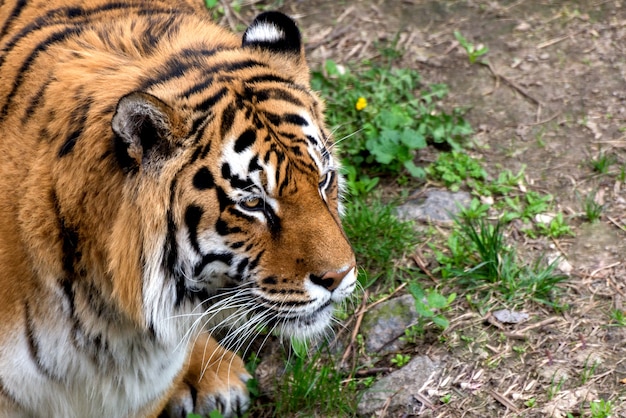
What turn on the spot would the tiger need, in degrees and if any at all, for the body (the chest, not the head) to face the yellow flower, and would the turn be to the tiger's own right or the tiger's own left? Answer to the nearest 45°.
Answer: approximately 90° to the tiger's own left

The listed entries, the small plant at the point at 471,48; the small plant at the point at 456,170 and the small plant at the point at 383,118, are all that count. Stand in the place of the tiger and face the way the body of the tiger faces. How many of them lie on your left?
3

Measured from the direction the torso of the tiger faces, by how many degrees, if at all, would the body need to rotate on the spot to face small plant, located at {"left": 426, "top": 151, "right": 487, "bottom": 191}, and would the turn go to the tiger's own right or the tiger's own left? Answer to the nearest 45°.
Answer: approximately 90° to the tiger's own left

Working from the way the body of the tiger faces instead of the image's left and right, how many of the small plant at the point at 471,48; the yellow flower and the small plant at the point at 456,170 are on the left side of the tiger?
3

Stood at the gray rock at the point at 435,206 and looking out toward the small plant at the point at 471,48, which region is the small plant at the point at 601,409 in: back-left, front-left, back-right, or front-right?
back-right

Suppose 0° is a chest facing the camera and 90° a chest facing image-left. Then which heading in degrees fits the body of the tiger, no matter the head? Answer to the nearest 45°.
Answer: approximately 315°
